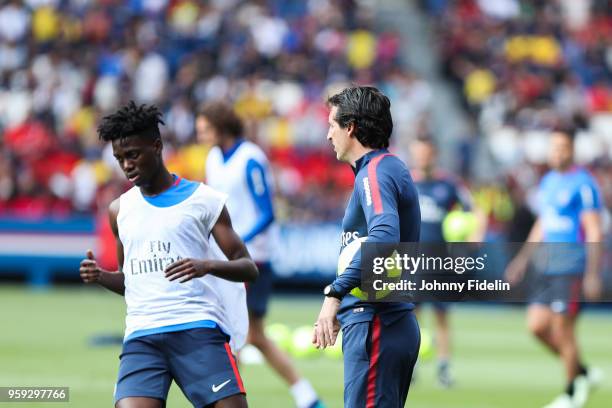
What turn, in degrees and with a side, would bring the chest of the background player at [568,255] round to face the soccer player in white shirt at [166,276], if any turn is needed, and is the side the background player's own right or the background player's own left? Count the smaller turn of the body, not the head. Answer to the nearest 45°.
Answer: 0° — they already face them

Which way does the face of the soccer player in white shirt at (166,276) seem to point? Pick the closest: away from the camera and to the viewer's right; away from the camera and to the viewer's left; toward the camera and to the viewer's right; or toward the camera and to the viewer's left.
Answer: toward the camera and to the viewer's left

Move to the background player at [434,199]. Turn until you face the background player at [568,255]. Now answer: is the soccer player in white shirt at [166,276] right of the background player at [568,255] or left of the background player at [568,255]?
right

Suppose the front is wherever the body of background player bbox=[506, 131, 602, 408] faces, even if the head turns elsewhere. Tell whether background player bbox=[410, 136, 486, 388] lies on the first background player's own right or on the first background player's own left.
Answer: on the first background player's own right

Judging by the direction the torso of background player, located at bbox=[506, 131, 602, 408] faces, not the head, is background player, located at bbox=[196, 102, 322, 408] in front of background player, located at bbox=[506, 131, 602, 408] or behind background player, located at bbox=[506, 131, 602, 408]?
in front

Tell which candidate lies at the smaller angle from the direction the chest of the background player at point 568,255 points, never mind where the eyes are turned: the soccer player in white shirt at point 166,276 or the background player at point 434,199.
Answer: the soccer player in white shirt

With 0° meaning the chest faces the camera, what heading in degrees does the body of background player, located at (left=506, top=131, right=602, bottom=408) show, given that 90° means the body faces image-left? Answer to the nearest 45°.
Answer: approximately 45°
